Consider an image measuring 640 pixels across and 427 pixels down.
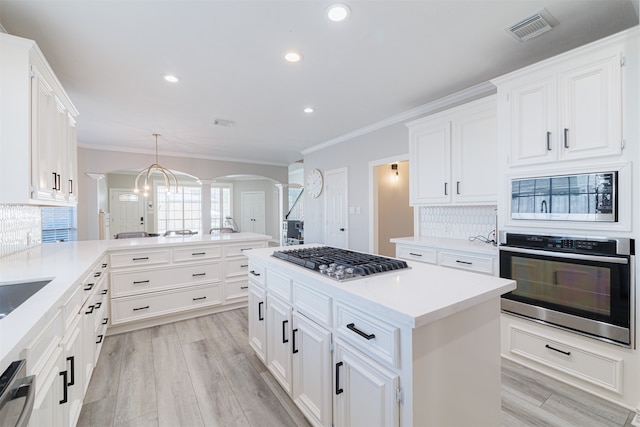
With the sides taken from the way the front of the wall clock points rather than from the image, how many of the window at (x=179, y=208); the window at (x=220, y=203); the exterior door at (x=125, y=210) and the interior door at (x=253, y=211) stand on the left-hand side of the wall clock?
0

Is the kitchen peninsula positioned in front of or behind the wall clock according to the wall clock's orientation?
in front

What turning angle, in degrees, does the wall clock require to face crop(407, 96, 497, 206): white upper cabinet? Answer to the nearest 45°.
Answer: approximately 90° to its left

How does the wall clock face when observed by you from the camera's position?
facing the viewer and to the left of the viewer

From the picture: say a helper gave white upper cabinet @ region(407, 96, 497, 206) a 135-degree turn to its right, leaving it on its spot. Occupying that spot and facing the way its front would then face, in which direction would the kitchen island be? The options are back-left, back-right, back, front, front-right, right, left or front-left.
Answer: back

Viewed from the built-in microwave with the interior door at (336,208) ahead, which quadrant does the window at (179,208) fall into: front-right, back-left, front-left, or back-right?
front-left

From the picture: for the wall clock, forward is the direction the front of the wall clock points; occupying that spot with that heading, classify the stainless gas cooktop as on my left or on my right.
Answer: on my left

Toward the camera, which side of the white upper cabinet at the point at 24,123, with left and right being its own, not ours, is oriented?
right

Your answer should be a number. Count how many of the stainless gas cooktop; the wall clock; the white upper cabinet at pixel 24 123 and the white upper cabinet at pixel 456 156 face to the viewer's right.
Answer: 1

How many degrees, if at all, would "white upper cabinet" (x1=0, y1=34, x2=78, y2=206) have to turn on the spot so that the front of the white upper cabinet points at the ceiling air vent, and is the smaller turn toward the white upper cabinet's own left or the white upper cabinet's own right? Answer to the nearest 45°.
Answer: approximately 45° to the white upper cabinet's own right

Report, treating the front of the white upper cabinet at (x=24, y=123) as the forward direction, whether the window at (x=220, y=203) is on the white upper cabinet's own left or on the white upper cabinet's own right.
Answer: on the white upper cabinet's own left

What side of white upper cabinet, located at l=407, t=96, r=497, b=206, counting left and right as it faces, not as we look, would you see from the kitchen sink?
front

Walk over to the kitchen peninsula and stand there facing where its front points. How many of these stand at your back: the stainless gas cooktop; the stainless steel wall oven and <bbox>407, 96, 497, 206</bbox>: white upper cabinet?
0

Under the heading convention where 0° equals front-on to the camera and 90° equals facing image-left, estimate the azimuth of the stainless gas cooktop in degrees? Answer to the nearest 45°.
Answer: approximately 45°
